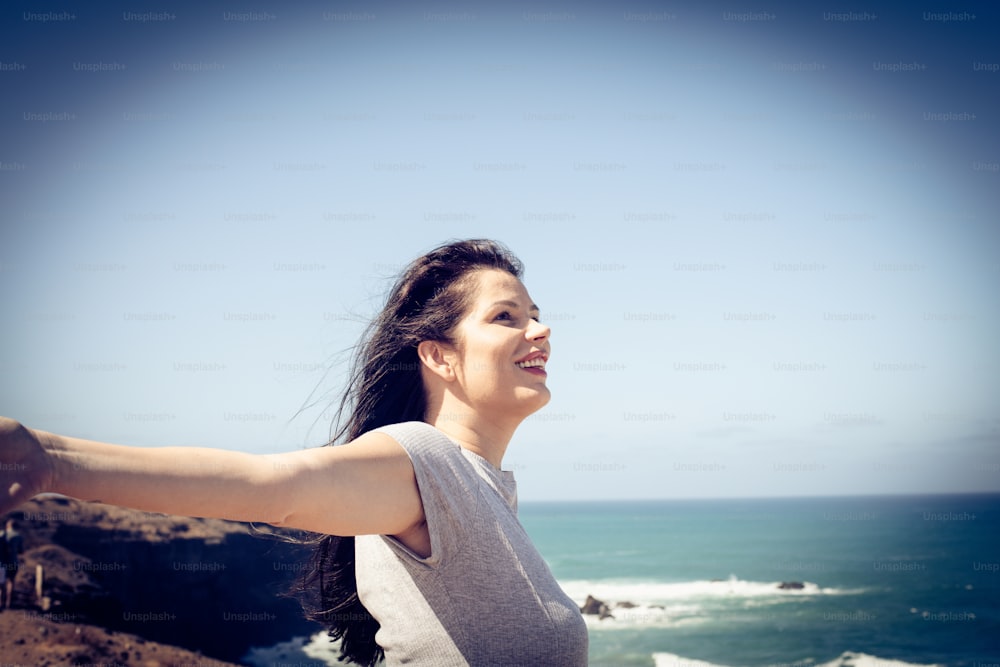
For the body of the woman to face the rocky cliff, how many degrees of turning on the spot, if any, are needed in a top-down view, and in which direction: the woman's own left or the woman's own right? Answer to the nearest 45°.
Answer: approximately 90° to the woman's own left

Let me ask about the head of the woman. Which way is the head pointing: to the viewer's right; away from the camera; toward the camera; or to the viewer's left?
to the viewer's right

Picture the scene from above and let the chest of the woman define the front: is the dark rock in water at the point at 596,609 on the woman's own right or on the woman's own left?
on the woman's own left

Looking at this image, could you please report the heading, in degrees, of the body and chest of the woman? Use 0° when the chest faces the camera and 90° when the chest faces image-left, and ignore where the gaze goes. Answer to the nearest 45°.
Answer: approximately 270°
